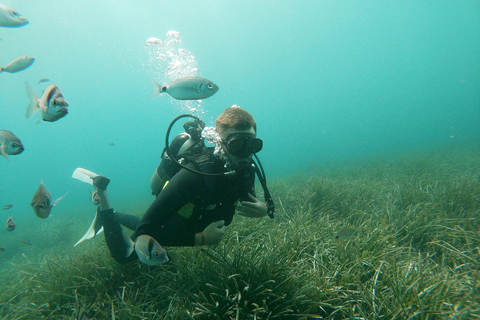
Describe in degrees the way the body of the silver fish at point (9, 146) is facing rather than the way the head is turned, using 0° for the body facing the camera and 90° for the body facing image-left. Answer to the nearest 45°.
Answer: approximately 270°

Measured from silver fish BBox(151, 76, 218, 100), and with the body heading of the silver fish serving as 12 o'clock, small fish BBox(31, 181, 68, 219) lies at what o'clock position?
The small fish is roughly at 6 o'clock from the silver fish.
